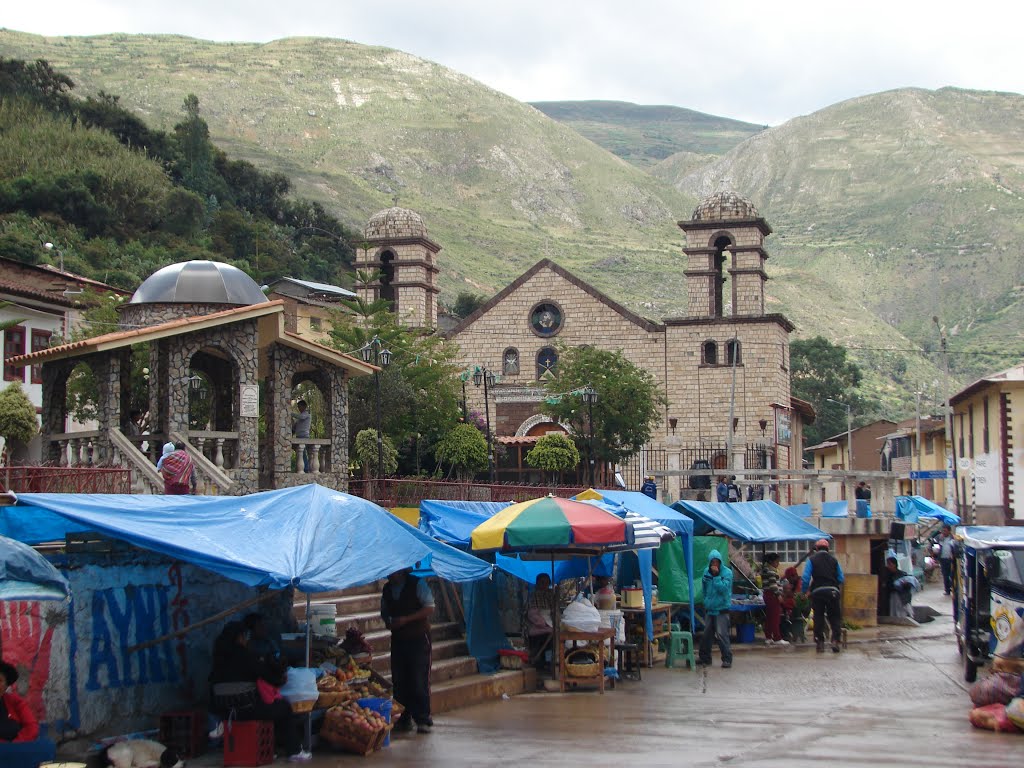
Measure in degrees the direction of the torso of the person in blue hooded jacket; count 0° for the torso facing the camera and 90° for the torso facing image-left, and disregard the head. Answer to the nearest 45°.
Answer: approximately 0°

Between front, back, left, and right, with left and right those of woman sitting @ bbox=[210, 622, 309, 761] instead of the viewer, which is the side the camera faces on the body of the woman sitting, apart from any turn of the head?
right

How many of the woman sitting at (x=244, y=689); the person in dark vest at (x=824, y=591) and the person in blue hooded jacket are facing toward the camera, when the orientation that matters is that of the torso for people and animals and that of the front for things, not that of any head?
1

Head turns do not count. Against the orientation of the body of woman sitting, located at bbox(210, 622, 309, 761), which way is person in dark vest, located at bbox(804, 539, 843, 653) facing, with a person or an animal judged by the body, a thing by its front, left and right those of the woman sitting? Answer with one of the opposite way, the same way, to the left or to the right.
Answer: to the left

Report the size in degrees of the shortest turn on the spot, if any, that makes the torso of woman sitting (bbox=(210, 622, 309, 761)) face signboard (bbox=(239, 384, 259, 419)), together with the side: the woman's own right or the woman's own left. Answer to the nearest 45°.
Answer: approximately 90° to the woman's own left

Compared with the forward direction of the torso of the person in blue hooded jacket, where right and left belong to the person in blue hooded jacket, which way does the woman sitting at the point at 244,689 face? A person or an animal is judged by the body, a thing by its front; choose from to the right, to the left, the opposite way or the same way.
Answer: to the left

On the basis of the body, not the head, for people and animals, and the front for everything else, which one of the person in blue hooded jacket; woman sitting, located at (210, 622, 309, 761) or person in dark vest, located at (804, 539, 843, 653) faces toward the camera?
the person in blue hooded jacket

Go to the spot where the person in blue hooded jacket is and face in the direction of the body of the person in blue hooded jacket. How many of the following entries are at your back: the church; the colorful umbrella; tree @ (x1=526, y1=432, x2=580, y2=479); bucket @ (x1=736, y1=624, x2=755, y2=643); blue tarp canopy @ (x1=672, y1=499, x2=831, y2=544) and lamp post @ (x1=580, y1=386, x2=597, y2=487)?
5

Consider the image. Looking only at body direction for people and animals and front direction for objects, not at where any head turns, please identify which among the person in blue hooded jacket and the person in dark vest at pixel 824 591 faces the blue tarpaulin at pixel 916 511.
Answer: the person in dark vest

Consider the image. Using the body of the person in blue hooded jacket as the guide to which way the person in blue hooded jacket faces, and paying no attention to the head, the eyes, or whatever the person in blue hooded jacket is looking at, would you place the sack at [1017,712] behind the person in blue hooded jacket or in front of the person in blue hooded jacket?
in front

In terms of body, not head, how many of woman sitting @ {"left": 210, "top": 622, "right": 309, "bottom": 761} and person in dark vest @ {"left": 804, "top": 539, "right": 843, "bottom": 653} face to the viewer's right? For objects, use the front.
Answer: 1

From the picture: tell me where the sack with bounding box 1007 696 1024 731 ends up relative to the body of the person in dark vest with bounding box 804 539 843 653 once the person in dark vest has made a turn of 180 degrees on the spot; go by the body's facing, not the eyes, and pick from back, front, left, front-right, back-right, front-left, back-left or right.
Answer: front
